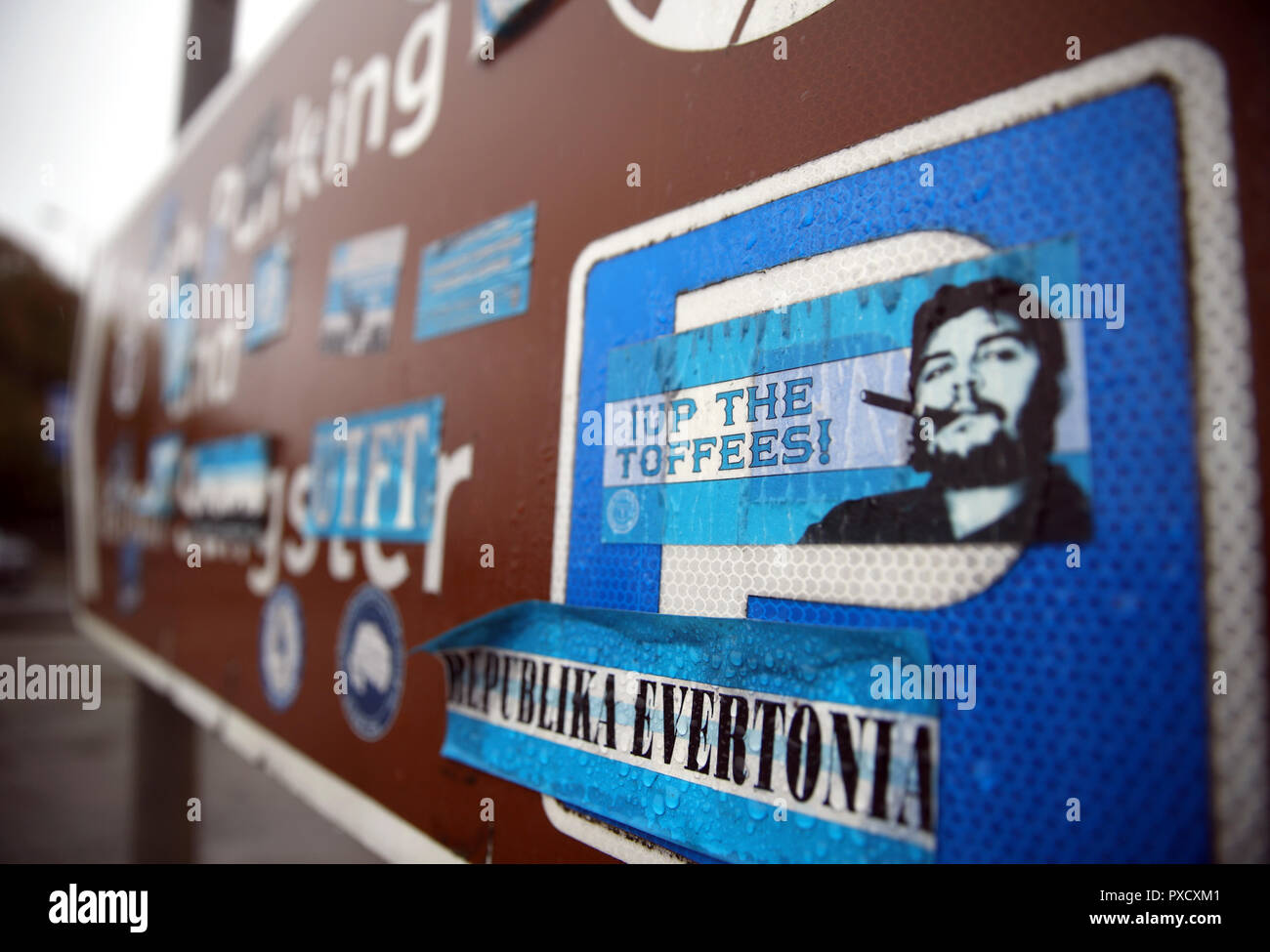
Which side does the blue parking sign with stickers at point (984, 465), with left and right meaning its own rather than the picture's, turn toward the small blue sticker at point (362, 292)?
right

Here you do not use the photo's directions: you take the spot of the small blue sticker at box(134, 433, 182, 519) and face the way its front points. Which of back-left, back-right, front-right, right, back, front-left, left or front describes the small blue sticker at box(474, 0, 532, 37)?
front-left

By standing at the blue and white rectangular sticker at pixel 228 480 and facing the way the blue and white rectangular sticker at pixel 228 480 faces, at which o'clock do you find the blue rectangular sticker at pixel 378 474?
the blue rectangular sticker at pixel 378 474 is roughly at 10 o'clock from the blue and white rectangular sticker at pixel 228 480.

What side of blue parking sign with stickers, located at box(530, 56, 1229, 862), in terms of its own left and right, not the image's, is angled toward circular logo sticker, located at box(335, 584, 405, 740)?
right

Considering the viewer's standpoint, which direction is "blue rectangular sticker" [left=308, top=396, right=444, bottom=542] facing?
facing the viewer and to the left of the viewer

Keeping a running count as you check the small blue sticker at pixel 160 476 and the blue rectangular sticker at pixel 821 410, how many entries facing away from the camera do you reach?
0

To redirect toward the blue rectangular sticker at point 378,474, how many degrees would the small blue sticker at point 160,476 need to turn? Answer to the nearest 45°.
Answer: approximately 45° to its left

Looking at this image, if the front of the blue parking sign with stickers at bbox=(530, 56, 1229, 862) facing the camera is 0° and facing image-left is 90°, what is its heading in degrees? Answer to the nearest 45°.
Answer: approximately 45°

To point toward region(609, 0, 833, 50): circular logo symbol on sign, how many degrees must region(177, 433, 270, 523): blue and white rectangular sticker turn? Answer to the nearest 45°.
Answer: approximately 45° to its left
